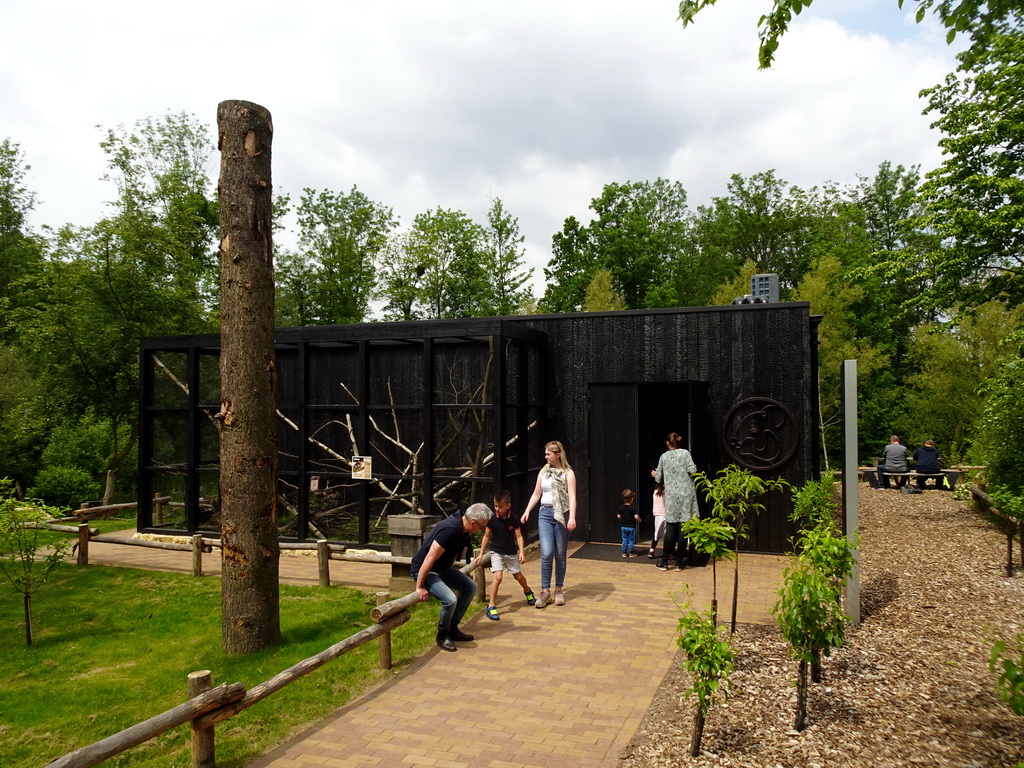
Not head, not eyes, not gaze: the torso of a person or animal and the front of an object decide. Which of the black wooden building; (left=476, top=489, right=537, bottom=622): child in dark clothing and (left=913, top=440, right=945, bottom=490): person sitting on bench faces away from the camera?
the person sitting on bench

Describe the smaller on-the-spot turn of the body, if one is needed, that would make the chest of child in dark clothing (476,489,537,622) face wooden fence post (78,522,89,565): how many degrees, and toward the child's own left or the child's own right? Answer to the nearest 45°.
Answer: approximately 135° to the child's own right

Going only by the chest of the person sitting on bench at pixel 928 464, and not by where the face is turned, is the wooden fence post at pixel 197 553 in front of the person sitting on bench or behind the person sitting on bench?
behind

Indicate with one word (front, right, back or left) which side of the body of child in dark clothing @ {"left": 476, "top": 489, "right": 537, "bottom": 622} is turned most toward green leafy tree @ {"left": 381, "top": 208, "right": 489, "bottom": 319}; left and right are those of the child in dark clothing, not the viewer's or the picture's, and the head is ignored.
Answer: back

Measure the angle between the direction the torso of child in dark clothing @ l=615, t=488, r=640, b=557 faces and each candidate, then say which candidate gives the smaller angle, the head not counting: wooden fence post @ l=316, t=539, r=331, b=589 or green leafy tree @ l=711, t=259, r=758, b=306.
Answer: the green leafy tree

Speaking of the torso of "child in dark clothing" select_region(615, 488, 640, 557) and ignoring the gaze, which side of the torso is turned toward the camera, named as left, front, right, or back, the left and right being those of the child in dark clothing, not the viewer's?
back

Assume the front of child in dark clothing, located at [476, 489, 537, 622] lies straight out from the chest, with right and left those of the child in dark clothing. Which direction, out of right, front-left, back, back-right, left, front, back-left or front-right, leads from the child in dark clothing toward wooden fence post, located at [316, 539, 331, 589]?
back-right

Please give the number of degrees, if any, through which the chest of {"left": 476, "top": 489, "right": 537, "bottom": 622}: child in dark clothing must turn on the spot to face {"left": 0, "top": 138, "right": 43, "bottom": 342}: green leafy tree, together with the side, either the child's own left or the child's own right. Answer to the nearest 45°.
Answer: approximately 135° to the child's own right

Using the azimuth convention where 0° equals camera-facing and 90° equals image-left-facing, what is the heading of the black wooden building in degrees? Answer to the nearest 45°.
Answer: approximately 0°

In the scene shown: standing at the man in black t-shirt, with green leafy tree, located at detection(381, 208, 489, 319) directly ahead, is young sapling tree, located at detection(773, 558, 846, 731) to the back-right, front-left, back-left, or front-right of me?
back-right
